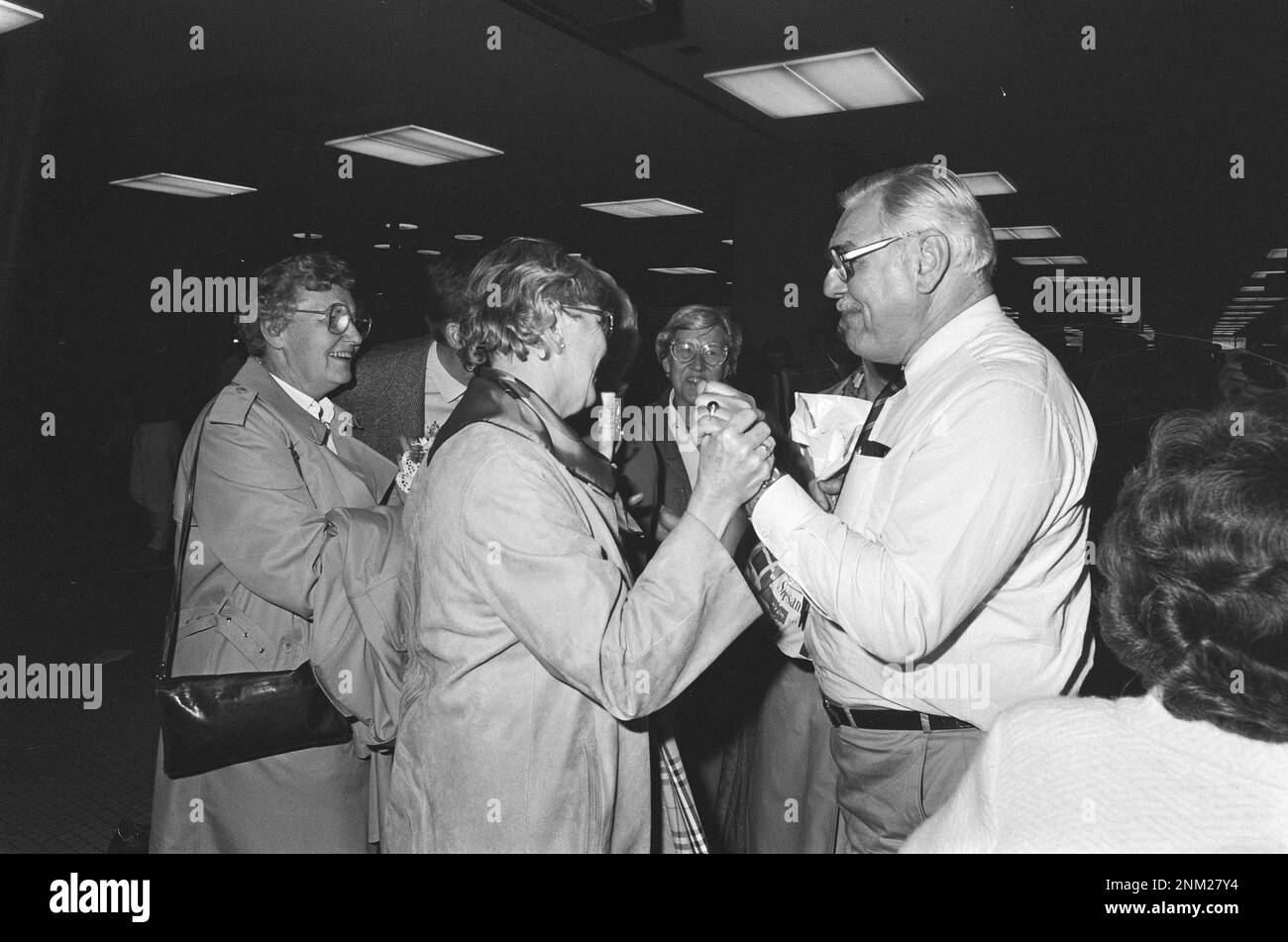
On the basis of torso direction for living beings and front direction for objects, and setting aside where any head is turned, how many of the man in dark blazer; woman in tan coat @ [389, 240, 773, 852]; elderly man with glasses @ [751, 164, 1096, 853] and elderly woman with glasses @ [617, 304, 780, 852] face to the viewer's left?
1

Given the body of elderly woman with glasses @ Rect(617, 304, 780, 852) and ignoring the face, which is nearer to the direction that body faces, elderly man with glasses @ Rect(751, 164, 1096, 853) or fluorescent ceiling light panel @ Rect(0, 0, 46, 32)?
the elderly man with glasses

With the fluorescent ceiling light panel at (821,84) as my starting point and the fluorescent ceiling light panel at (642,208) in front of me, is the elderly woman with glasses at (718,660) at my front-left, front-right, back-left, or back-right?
back-left

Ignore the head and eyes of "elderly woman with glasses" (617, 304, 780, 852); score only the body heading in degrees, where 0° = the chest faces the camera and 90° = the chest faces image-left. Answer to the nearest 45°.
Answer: approximately 0°

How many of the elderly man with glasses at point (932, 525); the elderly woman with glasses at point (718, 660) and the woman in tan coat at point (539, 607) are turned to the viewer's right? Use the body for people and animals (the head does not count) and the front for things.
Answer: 1

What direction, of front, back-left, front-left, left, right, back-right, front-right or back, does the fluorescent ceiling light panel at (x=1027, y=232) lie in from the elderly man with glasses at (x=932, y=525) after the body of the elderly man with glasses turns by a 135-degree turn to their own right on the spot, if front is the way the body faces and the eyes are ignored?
front-left

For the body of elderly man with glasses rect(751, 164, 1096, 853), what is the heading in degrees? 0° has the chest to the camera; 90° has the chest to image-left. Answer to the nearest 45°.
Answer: approximately 90°

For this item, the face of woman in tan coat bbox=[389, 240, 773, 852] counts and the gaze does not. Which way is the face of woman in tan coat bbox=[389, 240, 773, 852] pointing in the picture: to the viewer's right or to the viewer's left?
to the viewer's right

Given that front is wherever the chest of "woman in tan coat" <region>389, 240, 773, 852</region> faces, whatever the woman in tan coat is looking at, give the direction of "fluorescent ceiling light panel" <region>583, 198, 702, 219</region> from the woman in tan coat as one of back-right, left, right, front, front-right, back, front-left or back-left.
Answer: left

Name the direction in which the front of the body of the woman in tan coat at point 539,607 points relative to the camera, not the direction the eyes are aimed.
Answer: to the viewer's right

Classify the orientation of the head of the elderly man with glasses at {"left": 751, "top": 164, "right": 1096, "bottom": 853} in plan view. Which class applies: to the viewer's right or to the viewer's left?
to the viewer's left

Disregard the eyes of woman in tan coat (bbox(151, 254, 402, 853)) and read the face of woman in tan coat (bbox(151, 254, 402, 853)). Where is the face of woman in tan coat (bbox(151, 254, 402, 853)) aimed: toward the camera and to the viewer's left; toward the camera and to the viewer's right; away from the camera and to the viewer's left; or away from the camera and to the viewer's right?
toward the camera and to the viewer's right

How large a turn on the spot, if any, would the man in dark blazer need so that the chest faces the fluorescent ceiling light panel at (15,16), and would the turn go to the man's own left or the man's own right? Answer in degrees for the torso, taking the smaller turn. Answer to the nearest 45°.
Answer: approximately 180°

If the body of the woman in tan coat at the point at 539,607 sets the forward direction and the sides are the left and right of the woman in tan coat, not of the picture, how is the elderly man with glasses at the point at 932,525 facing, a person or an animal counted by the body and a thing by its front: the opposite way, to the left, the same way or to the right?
the opposite way

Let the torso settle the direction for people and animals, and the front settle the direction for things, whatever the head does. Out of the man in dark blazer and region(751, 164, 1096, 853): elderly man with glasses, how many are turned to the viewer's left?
1
